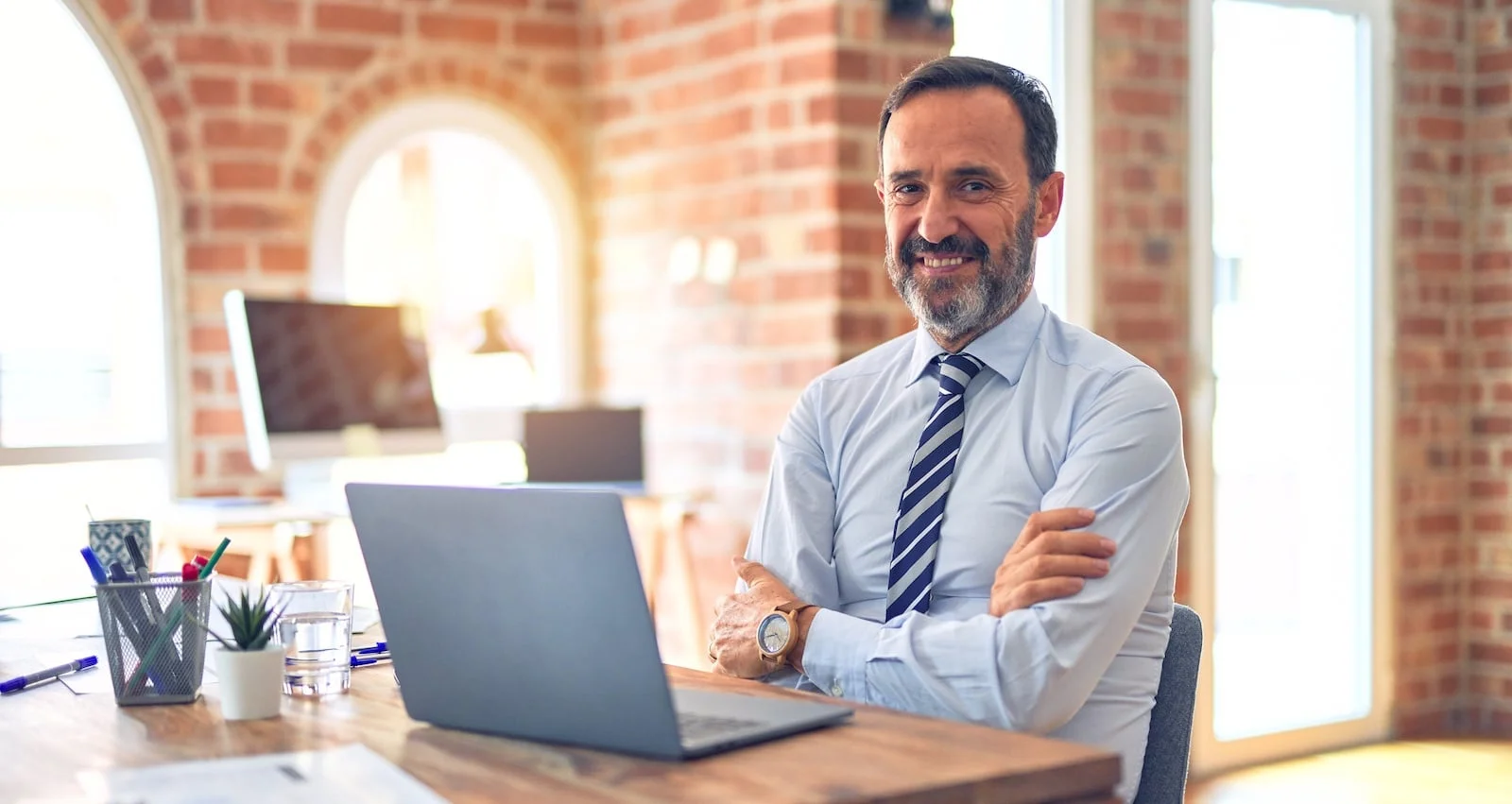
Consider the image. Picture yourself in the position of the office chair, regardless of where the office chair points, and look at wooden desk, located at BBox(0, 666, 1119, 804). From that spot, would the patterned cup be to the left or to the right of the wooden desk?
right

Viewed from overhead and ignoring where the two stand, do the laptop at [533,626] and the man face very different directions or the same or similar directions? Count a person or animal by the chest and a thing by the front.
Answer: very different directions

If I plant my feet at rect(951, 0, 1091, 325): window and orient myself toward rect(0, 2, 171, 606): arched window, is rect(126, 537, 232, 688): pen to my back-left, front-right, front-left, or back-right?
front-left

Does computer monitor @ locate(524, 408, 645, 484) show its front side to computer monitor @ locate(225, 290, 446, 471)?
no

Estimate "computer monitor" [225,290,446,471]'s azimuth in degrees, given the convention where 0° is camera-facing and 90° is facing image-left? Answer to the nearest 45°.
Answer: approximately 315°

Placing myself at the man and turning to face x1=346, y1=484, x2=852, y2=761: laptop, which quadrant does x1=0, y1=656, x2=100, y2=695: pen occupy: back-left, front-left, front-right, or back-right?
front-right

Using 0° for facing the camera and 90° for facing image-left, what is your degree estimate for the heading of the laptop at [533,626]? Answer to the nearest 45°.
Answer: approximately 225°

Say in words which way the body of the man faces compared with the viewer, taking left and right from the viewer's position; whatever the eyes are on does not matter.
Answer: facing the viewer and to the left of the viewer

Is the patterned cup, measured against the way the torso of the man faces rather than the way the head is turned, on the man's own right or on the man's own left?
on the man's own right
